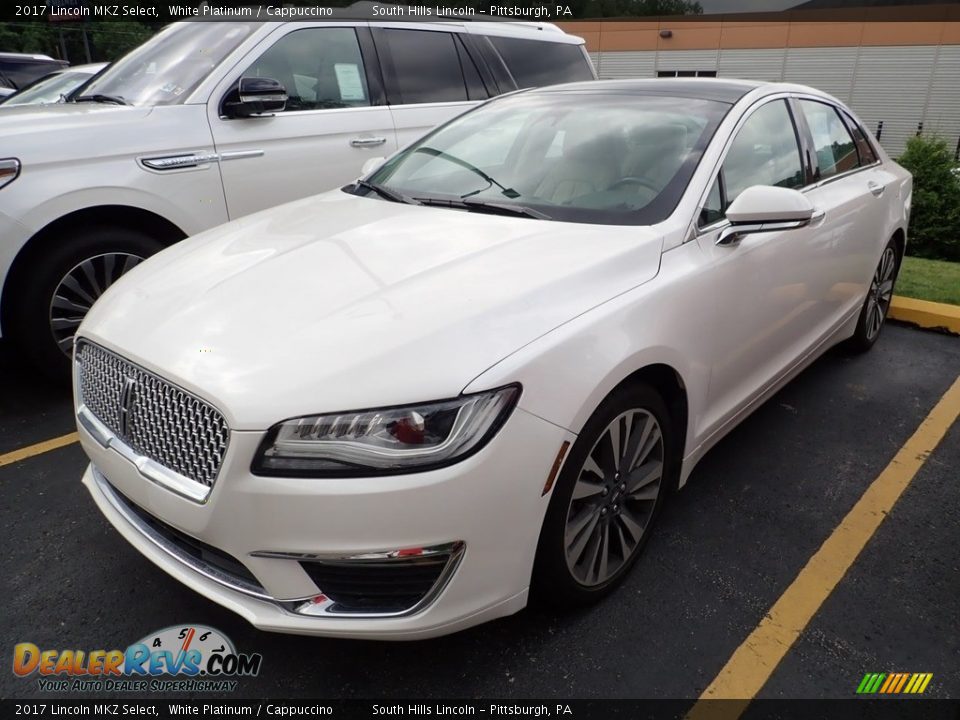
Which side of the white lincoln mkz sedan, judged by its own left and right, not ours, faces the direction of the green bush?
back

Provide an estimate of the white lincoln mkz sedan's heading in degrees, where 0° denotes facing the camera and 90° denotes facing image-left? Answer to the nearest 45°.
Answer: approximately 45°

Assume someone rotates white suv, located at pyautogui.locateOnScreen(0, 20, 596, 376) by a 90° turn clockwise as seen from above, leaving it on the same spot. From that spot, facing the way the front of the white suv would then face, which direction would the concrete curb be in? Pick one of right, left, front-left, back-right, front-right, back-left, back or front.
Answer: back-right

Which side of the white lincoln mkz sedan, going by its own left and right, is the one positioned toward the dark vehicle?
right

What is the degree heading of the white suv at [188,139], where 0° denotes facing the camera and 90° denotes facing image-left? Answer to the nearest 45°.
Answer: approximately 45°

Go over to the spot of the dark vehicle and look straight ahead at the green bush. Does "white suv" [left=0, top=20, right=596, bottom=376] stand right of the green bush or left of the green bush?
right

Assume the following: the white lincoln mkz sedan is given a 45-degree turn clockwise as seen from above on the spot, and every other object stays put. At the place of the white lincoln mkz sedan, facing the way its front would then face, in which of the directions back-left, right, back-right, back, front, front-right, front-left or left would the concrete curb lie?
back-right
